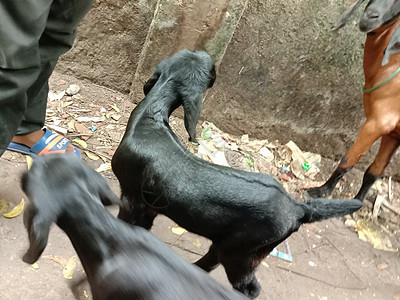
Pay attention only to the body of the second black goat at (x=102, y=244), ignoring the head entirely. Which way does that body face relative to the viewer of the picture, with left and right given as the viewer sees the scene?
facing away from the viewer and to the left of the viewer

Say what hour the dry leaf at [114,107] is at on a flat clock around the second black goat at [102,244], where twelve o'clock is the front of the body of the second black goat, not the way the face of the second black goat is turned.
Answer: The dry leaf is roughly at 1 o'clock from the second black goat.

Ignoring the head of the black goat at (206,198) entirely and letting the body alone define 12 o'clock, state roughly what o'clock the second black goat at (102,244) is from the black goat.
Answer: The second black goat is roughly at 8 o'clock from the black goat.

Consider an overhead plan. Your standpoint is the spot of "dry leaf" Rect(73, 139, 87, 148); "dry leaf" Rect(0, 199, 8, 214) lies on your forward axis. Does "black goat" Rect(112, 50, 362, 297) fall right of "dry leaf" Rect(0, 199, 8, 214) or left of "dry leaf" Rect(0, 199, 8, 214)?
left

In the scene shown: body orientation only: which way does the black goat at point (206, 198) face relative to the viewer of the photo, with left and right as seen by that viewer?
facing away from the viewer and to the left of the viewer
